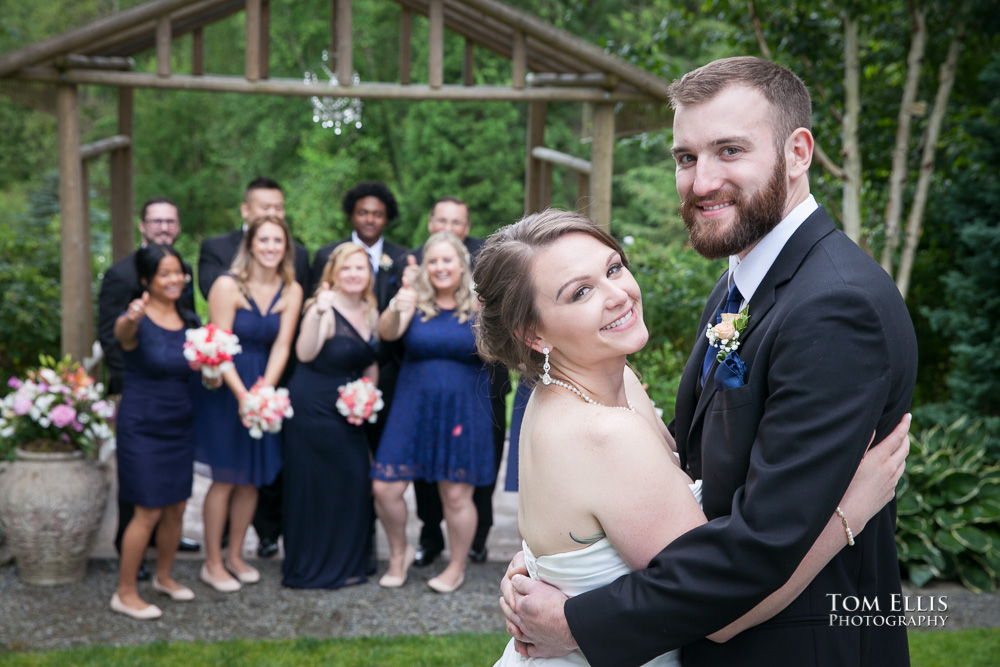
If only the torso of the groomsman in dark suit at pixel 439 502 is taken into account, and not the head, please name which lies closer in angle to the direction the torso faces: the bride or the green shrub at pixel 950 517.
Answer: the bride

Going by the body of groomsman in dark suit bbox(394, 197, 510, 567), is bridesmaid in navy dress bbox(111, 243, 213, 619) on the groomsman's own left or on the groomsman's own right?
on the groomsman's own right

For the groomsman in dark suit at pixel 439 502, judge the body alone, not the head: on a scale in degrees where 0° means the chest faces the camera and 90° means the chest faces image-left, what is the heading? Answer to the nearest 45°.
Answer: approximately 0°

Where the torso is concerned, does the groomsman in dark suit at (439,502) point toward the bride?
yes

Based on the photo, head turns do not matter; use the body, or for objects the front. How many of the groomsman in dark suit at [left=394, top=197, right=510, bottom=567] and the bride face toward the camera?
1

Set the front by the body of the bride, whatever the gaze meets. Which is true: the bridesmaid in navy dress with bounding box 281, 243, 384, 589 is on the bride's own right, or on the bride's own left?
on the bride's own left

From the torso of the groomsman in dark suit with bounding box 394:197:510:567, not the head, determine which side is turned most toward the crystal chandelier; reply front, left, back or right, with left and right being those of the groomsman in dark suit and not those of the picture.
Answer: back
